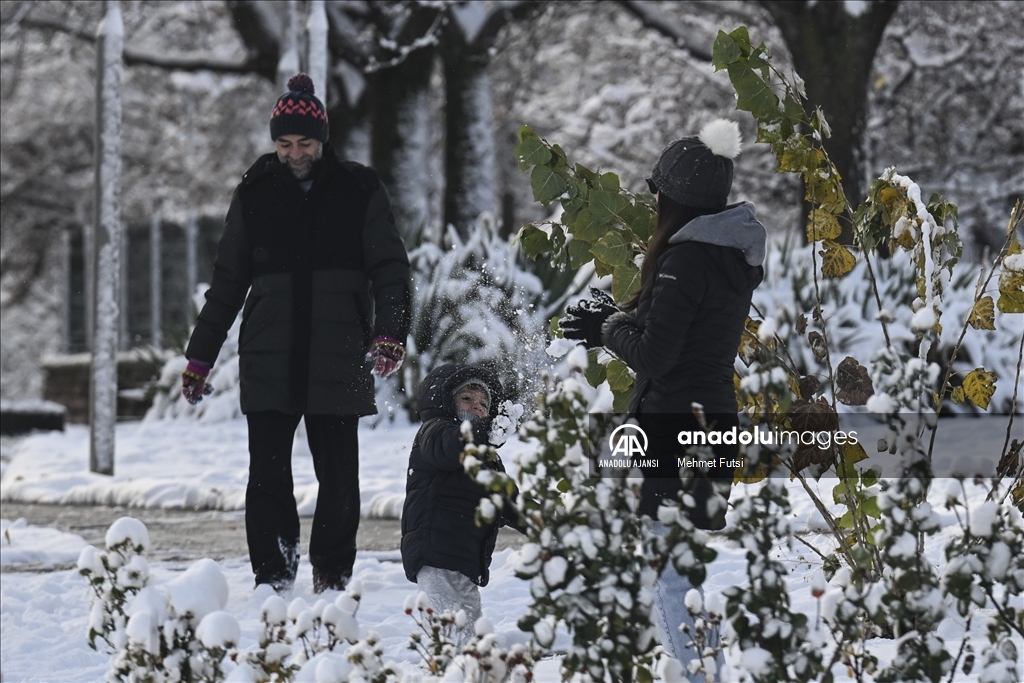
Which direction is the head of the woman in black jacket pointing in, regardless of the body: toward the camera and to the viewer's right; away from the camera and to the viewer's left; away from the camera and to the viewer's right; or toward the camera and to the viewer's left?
away from the camera and to the viewer's left

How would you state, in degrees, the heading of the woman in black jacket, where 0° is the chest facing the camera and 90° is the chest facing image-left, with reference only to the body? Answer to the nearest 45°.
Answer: approximately 135°

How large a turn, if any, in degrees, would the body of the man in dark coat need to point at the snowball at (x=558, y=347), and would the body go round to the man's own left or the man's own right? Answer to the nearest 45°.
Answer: approximately 45° to the man's own left

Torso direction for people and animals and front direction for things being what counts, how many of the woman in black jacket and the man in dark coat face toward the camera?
1
